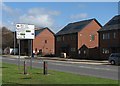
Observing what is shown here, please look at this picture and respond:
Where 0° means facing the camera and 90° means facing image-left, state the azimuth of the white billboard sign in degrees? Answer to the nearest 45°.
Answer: approximately 0°
